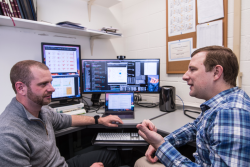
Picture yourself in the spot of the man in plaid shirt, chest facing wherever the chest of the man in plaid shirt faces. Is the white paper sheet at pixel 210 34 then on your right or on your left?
on your right

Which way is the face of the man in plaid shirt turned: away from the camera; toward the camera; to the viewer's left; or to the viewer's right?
to the viewer's left

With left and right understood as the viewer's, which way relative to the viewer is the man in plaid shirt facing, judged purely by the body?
facing to the left of the viewer

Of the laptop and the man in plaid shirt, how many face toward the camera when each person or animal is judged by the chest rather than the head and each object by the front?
1

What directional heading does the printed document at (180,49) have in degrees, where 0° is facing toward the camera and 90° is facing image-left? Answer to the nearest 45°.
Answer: approximately 45°

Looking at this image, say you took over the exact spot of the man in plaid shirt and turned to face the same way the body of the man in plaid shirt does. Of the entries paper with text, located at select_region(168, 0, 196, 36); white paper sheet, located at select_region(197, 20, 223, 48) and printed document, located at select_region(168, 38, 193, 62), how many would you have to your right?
3

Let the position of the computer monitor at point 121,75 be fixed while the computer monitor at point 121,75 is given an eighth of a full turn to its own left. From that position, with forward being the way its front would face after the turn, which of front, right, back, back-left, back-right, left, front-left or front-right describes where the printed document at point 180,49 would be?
front-left

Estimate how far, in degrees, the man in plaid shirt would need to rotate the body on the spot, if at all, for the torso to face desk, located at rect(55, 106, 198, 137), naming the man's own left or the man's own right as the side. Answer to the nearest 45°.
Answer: approximately 45° to the man's own right

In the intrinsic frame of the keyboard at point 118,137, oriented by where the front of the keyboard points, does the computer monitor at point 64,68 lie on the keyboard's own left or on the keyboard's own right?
on the keyboard's own right
